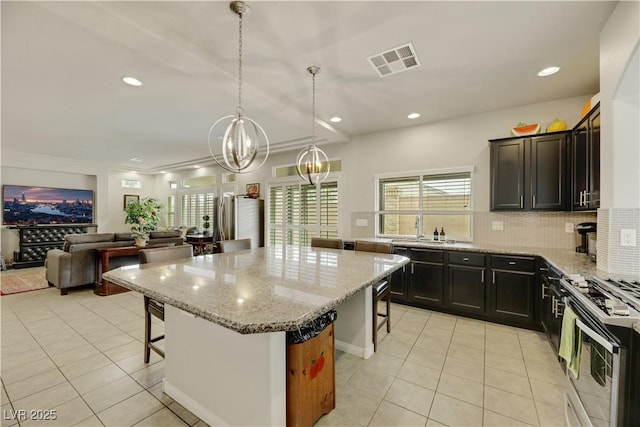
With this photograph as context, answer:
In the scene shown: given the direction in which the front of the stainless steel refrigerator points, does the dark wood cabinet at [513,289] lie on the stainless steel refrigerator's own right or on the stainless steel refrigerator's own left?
on the stainless steel refrigerator's own left

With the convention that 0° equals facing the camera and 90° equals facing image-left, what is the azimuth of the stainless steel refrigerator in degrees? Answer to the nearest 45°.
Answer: approximately 45°

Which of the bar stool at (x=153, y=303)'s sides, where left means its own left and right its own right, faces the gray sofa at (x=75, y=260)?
back

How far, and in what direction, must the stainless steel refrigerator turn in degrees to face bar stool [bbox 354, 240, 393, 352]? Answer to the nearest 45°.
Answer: approximately 45° to its left

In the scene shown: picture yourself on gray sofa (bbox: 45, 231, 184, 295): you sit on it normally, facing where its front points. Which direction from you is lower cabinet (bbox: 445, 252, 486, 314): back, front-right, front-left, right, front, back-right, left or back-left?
back

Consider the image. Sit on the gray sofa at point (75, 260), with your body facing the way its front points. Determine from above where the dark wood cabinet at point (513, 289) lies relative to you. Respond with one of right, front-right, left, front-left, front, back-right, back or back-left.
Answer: back

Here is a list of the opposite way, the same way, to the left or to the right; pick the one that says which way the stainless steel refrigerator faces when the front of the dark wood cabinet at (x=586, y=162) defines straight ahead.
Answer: to the left

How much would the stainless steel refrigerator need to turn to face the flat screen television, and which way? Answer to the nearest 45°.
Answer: approximately 90° to its right

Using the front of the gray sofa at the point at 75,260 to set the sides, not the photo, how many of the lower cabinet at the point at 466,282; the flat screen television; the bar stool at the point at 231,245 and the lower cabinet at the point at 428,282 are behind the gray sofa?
3

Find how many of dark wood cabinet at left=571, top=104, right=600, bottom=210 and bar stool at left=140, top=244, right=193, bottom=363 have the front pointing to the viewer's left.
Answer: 1

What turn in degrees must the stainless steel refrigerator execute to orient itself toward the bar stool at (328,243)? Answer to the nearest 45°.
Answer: approximately 45° to its left

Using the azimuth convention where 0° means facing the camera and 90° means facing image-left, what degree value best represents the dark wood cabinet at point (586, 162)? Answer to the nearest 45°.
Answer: approximately 90°
